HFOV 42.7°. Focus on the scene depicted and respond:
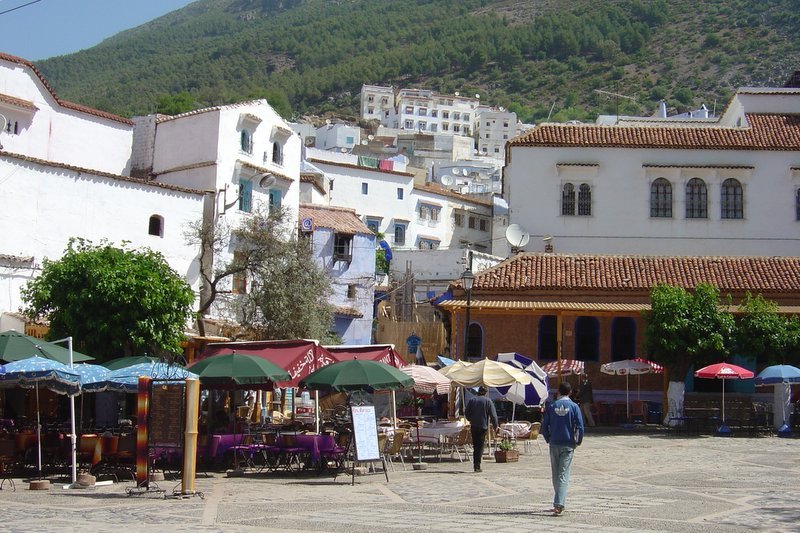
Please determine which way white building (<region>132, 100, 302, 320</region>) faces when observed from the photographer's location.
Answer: facing the viewer and to the right of the viewer

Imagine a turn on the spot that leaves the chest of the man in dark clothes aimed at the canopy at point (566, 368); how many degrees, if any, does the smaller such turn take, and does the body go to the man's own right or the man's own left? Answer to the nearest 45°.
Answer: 0° — they already face it

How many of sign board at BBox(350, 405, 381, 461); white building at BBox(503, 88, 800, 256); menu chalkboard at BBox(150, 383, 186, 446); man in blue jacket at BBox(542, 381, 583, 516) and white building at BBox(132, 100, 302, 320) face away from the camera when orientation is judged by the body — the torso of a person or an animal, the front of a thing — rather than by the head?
1

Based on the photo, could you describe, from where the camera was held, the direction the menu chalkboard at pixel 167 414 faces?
facing the viewer

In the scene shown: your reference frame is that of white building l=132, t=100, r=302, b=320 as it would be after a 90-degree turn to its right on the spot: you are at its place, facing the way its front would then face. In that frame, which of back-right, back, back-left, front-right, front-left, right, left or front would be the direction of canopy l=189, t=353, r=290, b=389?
front-left

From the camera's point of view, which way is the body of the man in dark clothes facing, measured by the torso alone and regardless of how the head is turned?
away from the camera

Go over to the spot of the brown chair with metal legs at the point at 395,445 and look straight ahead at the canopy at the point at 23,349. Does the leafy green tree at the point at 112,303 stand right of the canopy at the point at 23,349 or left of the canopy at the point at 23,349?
right

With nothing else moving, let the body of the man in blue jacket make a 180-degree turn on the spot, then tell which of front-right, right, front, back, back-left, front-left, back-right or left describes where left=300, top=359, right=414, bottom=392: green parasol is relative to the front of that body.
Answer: back-right

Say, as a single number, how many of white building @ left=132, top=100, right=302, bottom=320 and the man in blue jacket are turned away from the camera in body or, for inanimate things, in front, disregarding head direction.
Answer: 1

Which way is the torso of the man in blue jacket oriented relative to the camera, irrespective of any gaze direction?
away from the camera

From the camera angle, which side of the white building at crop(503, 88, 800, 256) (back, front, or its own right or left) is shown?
front

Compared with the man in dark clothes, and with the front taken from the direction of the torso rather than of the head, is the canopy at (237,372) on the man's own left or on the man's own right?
on the man's own left
